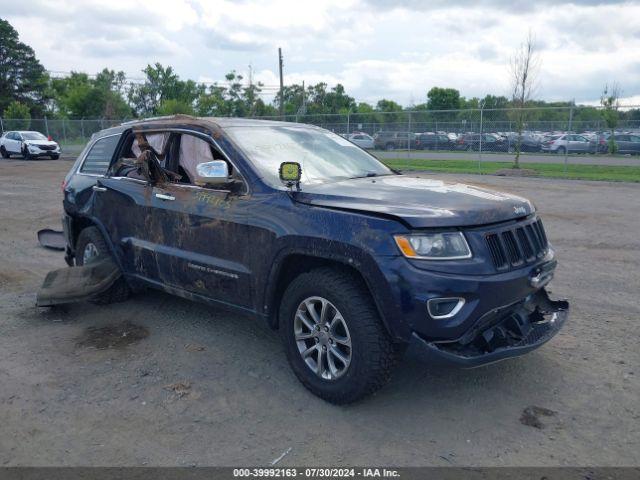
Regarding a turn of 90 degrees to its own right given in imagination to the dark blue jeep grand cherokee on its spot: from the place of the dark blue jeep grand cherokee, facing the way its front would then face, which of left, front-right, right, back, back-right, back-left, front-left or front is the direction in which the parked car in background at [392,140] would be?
back-right

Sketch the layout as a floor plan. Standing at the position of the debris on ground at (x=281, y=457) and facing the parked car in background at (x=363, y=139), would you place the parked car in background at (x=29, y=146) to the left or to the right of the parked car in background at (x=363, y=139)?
left

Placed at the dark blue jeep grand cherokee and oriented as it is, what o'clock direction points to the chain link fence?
The chain link fence is roughly at 8 o'clock from the dark blue jeep grand cherokee.

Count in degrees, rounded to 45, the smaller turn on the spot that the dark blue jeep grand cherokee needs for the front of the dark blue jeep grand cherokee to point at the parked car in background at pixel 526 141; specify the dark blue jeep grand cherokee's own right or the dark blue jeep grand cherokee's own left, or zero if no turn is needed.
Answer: approximately 90° to the dark blue jeep grand cherokee's own left

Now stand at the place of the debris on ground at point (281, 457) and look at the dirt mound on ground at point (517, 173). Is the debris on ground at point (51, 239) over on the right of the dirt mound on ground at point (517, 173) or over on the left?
left

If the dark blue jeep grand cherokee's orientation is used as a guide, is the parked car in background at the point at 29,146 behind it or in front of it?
behind

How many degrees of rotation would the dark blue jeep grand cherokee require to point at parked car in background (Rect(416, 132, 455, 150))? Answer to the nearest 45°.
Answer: approximately 135° to its left

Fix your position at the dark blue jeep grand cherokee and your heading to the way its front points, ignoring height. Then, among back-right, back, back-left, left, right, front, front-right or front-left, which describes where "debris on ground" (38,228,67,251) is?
back

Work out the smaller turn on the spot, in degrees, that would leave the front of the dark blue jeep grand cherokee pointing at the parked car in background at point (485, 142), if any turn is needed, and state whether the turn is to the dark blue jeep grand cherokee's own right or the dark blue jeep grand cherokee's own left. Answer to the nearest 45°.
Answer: approximately 135° to the dark blue jeep grand cherokee's own left

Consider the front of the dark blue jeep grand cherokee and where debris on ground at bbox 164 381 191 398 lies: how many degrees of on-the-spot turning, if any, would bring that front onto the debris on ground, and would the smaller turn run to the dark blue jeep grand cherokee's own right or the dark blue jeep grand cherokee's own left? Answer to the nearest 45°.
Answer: approximately 135° to the dark blue jeep grand cherokee's own right

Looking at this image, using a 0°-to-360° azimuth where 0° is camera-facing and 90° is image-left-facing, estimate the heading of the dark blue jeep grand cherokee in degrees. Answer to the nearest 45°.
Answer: approximately 315°

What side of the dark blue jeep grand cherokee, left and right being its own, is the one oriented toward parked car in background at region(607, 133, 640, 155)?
left

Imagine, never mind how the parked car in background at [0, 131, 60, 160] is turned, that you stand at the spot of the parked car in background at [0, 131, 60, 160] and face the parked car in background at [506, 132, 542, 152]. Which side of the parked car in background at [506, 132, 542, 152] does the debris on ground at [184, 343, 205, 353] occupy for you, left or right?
right

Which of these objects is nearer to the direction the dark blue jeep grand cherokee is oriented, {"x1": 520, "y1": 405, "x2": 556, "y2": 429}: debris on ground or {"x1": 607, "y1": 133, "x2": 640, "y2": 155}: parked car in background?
the debris on ground

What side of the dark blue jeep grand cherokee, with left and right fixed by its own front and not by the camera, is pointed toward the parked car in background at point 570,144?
left

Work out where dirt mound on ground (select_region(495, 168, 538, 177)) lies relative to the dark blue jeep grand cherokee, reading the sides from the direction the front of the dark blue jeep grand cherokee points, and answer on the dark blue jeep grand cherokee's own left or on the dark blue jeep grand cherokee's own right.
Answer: on the dark blue jeep grand cherokee's own left
